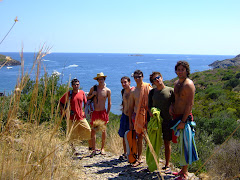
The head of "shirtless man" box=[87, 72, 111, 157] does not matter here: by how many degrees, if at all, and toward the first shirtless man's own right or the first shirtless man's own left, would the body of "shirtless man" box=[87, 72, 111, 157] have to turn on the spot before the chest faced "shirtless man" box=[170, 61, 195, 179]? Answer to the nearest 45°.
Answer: approximately 45° to the first shirtless man's own left

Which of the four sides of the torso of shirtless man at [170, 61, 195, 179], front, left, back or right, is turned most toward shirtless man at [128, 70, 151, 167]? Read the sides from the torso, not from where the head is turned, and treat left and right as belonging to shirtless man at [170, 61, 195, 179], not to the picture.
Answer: right

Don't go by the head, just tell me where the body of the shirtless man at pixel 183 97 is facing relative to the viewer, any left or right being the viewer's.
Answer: facing the viewer and to the left of the viewer

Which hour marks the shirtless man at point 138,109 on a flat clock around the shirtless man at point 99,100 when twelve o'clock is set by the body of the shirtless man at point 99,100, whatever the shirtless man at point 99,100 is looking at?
the shirtless man at point 138,109 is roughly at 11 o'clock from the shirtless man at point 99,100.

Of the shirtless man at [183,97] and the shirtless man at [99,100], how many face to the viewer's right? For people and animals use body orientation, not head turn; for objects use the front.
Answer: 0

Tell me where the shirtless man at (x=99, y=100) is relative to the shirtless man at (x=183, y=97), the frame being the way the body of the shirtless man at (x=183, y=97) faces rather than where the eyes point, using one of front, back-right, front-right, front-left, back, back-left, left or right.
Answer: right
